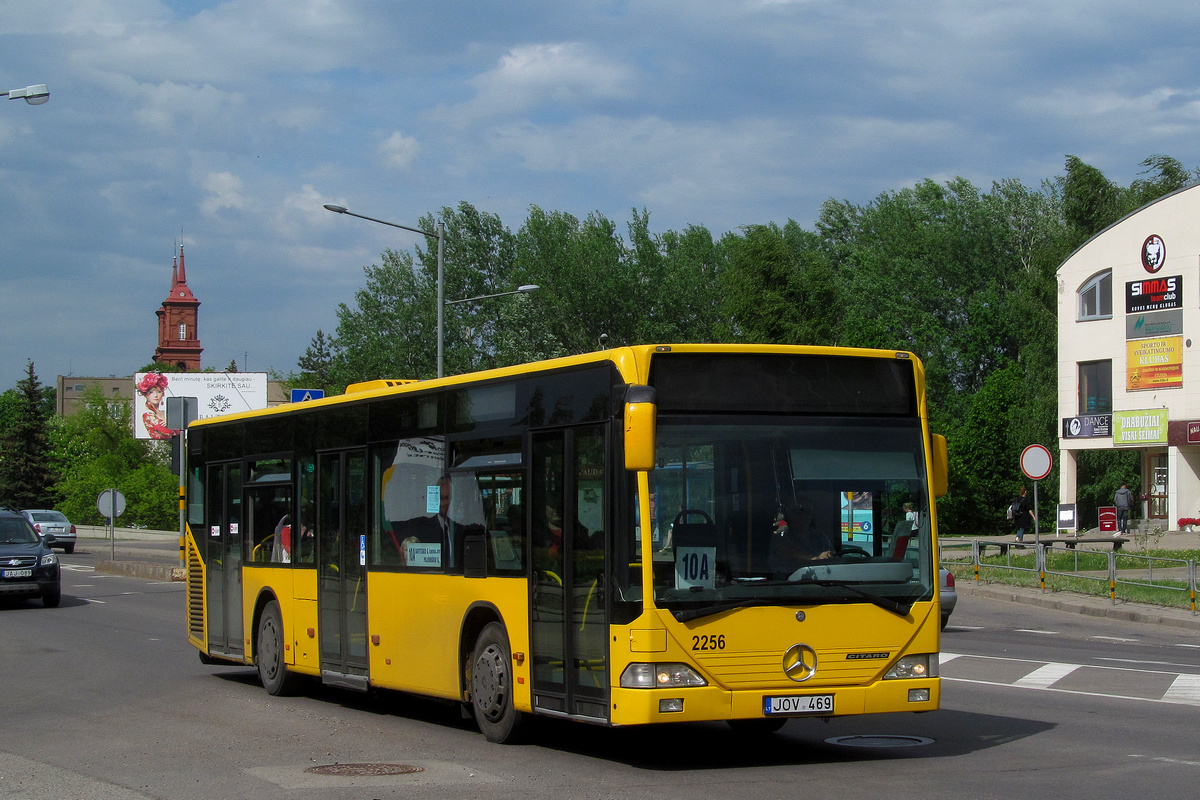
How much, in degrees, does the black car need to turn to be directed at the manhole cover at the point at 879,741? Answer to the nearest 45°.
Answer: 0° — it already faces it

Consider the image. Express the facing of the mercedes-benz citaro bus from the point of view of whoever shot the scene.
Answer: facing the viewer and to the right of the viewer

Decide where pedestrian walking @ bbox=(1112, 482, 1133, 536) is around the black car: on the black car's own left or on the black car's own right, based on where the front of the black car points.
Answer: on the black car's own left

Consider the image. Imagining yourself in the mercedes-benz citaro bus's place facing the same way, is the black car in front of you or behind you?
behind

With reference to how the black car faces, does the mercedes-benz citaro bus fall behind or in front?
in front

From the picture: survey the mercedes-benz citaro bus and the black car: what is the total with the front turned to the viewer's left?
0

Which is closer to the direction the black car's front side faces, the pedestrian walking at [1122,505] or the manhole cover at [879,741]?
the manhole cover

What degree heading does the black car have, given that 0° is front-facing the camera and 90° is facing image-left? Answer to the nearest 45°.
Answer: approximately 0°
